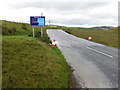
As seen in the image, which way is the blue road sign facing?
toward the camera
